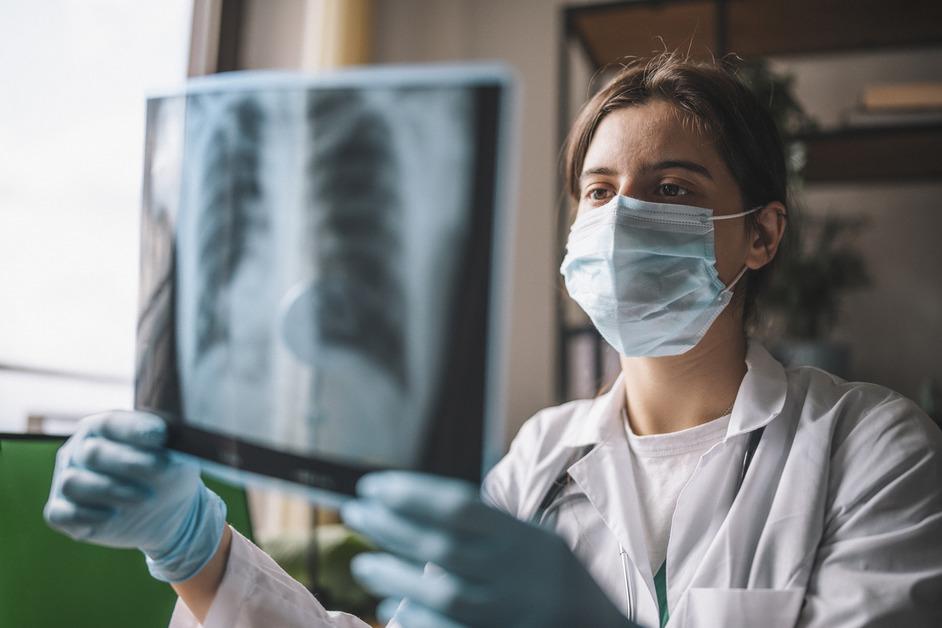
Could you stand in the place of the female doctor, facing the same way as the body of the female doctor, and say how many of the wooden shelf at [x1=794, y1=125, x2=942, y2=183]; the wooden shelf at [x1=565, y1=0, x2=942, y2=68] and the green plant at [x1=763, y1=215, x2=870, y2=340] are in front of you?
0

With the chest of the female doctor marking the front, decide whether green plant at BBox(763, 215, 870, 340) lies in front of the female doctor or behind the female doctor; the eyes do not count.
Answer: behind

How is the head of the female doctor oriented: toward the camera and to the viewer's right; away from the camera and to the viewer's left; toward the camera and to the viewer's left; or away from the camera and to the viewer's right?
toward the camera and to the viewer's left

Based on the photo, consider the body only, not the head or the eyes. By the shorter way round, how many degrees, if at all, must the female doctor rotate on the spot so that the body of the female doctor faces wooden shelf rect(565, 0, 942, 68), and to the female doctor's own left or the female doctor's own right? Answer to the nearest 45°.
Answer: approximately 135° to the female doctor's own right

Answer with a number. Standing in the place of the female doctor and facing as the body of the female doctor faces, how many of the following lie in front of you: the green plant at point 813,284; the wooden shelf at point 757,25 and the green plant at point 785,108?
0

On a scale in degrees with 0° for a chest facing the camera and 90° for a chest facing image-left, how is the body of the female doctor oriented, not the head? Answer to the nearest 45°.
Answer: approximately 45°

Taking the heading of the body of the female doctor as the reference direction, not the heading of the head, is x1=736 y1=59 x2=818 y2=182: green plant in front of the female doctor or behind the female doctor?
behind
